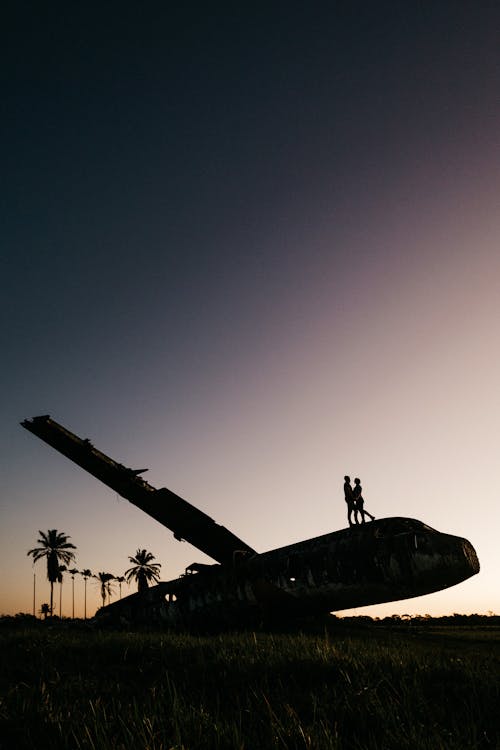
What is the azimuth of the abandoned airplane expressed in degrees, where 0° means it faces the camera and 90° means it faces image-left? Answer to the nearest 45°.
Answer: approximately 315°

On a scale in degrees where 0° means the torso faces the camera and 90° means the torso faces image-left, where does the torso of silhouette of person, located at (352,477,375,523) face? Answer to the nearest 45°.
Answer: approximately 90°
